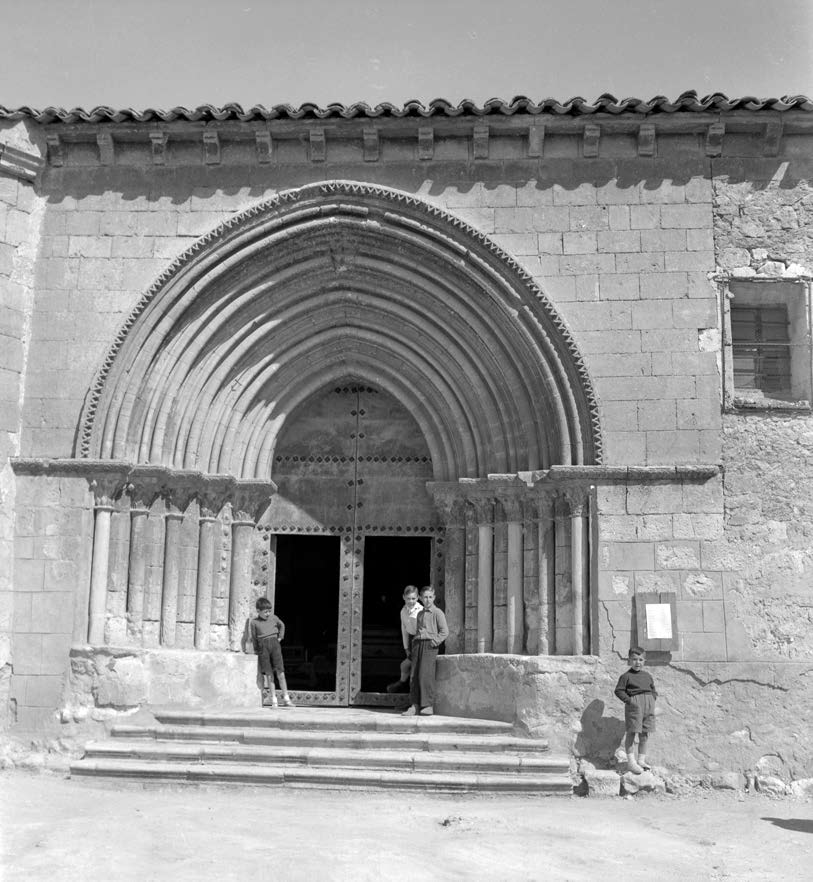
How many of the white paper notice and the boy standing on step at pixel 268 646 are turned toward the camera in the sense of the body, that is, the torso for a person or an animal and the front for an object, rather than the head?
2

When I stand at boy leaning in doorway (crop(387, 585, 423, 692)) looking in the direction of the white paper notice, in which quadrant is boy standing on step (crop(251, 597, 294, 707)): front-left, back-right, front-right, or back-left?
back-right

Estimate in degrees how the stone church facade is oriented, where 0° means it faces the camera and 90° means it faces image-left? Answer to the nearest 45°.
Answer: approximately 0°

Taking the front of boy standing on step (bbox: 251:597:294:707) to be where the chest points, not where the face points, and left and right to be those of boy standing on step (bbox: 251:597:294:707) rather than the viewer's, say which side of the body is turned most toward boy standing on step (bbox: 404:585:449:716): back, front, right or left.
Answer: left

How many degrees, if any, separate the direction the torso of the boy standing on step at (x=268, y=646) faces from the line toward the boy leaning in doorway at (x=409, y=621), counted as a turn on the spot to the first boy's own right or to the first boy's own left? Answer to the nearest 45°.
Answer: approximately 90° to the first boy's own left

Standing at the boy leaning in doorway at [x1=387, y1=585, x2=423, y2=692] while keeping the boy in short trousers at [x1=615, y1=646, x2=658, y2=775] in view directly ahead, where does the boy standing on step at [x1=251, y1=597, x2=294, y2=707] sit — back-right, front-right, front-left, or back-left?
back-right

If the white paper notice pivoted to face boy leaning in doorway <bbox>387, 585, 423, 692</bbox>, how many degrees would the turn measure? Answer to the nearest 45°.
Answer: approximately 90° to its right

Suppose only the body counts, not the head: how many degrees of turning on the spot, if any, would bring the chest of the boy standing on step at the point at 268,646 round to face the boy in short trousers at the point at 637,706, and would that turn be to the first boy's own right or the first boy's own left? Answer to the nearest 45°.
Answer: approximately 45° to the first boy's own left
